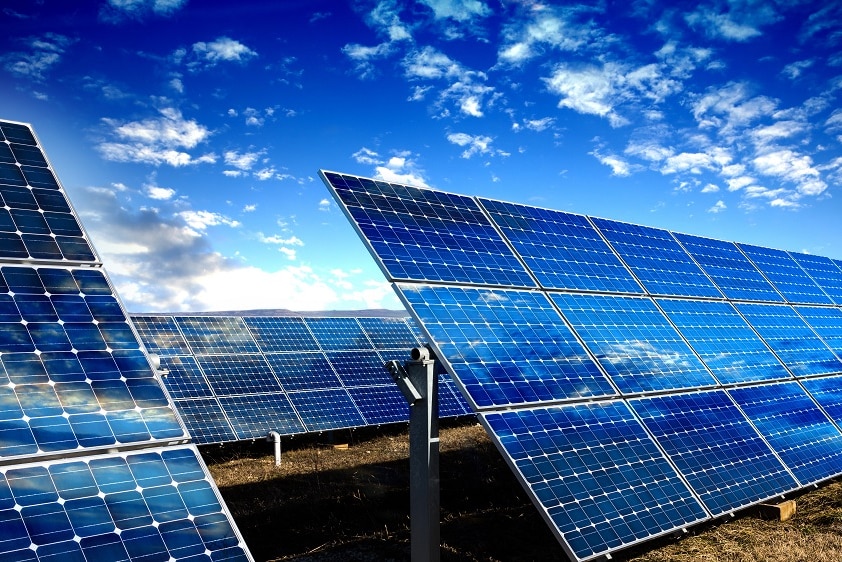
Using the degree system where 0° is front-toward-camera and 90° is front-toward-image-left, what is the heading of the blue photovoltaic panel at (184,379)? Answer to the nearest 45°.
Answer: approximately 315°

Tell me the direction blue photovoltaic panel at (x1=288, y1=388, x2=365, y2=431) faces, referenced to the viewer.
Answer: facing the viewer and to the right of the viewer

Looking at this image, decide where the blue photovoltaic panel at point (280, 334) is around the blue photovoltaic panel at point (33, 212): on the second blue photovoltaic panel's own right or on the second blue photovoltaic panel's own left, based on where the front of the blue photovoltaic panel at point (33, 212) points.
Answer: on the second blue photovoltaic panel's own left

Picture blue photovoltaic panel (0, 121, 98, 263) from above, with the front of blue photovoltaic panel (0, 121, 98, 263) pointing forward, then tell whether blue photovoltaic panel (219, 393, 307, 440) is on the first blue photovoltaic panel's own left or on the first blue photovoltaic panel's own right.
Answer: on the first blue photovoltaic panel's own left

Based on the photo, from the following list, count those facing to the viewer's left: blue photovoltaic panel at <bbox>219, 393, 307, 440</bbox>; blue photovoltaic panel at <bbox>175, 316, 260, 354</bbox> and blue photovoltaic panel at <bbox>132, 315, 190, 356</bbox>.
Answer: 0

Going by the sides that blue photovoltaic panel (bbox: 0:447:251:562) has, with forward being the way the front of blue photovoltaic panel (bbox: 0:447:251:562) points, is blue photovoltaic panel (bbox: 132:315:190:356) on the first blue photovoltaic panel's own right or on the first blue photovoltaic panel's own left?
on the first blue photovoltaic panel's own left

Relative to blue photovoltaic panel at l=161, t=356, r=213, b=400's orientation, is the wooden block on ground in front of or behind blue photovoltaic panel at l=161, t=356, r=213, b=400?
in front

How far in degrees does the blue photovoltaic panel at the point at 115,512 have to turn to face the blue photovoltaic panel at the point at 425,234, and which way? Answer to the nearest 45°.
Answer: approximately 90° to its left
